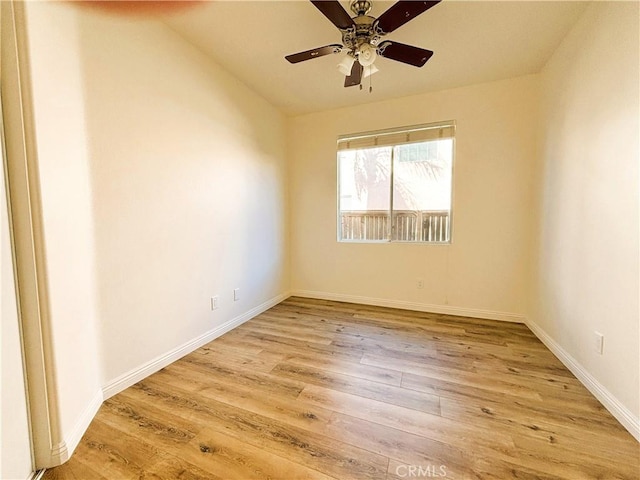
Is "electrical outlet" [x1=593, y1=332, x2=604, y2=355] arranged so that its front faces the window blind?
no

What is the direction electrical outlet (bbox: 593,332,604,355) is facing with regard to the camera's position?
facing the viewer and to the left of the viewer

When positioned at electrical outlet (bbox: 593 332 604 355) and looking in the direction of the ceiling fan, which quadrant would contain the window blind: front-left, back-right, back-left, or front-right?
front-right

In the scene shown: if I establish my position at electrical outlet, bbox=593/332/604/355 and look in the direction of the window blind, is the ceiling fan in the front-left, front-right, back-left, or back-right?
front-left

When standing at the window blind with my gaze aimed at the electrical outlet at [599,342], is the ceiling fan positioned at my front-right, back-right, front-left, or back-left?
front-right

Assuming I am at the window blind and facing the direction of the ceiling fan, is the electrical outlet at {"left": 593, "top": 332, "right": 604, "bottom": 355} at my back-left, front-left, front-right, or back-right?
front-left
